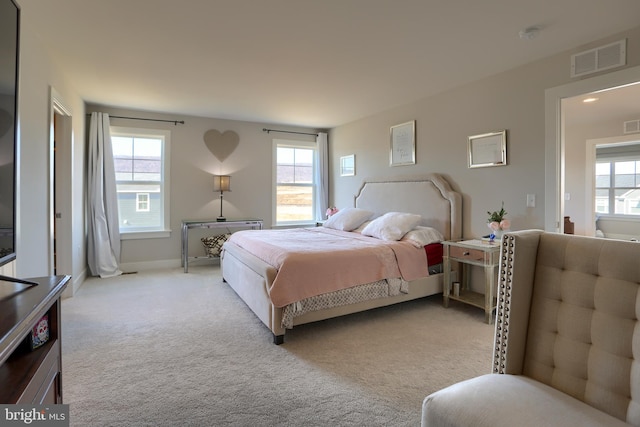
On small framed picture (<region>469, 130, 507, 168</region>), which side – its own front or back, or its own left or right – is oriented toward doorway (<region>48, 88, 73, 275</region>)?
front

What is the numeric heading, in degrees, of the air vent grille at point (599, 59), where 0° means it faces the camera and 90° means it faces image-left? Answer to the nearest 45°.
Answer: approximately 45°

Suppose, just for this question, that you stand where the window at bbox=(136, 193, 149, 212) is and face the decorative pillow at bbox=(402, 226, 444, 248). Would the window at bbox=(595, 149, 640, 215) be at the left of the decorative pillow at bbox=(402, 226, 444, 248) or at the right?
left

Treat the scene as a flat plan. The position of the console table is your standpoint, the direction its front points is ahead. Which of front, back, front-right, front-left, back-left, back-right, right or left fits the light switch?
front-left

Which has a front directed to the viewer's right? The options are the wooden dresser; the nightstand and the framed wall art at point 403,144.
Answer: the wooden dresser

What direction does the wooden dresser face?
to the viewer's right

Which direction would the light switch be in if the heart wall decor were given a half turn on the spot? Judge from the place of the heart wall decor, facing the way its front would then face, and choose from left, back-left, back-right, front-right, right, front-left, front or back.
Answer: back-right

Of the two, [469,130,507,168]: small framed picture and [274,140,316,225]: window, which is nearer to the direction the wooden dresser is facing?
the small framed picture

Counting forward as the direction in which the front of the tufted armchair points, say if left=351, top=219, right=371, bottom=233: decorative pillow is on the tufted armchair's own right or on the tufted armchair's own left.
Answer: on the tufted armchair's own right

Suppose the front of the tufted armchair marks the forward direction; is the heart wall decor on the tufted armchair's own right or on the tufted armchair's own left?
on the tufted armchair's own right

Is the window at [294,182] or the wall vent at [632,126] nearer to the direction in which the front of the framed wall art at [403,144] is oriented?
the window

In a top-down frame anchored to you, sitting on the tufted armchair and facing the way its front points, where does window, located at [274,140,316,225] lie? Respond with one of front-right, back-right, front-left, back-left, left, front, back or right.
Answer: right

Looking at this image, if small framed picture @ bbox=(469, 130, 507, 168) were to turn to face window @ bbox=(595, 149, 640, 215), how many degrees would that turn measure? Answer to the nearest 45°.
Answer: approximately 180°

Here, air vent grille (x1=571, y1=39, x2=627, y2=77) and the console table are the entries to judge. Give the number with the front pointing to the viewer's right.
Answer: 0

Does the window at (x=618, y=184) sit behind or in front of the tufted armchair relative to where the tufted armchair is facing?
behind

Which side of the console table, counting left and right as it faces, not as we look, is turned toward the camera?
front
